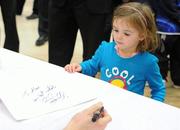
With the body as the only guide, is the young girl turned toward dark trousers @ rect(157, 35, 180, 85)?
no

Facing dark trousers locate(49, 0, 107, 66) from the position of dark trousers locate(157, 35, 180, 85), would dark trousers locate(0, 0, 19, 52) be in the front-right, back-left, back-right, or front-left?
front-right

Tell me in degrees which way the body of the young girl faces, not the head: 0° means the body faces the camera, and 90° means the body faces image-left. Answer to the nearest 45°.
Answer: approximately 45°

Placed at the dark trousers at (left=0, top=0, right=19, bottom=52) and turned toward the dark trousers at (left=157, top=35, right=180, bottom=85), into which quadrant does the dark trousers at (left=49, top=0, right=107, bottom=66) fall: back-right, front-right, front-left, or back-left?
front-right

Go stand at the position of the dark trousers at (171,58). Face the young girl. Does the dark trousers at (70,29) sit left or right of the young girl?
right

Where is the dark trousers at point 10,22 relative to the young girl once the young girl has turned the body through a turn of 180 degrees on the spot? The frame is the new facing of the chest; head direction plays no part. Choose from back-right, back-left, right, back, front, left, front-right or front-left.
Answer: left

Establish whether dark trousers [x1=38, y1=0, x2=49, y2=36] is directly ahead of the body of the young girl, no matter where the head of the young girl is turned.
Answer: no

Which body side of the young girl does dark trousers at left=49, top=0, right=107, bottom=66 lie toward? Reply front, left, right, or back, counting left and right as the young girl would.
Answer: right

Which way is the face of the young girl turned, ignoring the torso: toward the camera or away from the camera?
toward the camera
